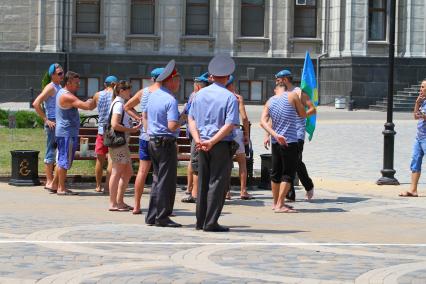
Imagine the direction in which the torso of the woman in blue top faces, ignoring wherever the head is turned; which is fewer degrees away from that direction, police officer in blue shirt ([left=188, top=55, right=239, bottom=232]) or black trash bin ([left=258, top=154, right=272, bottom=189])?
the black trash bin

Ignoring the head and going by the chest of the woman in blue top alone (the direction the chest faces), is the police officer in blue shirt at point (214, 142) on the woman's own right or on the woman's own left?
on the woman's own left

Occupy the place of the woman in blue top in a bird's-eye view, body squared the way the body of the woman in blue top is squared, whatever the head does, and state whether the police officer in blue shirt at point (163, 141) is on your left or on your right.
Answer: on your left

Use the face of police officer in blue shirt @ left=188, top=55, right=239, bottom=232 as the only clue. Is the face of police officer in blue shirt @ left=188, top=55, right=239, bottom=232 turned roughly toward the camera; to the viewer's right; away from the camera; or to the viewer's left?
away from the camera

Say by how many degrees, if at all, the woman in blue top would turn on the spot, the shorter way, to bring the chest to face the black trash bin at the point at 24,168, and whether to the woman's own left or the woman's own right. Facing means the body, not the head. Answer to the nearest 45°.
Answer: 0° — they already face it

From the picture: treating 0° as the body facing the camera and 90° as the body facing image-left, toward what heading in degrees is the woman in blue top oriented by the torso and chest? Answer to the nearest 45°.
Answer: approximately 90°

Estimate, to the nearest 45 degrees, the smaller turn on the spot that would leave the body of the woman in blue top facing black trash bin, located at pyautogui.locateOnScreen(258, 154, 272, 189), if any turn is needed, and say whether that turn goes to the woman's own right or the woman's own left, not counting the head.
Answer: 0° — they already face it

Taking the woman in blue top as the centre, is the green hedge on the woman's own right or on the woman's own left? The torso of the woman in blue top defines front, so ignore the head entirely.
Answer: on the woman's own right
